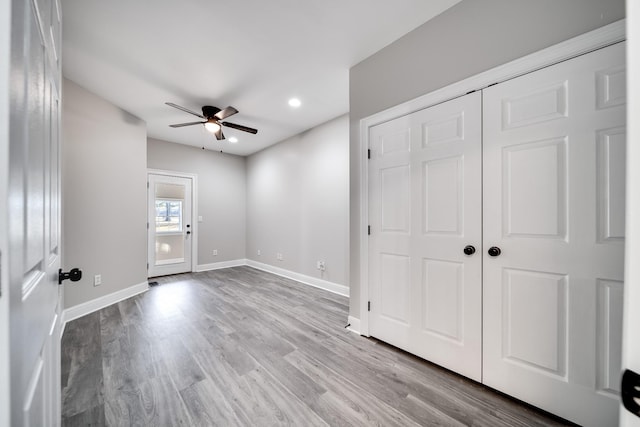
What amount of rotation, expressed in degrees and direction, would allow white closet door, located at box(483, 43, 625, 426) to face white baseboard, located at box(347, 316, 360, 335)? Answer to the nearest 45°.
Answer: approximately 45° to its right

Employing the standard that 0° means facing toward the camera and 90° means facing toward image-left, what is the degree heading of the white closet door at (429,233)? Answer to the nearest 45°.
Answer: approximately 45°

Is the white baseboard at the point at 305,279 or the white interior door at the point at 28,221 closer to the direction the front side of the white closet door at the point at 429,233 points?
the white interior door

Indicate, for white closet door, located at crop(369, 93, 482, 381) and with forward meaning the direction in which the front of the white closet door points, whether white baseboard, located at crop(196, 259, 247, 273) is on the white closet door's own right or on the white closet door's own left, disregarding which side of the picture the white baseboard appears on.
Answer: on the white closet door's own right

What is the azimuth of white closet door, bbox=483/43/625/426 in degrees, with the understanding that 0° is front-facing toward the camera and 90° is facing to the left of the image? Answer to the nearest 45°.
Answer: approximately 45°

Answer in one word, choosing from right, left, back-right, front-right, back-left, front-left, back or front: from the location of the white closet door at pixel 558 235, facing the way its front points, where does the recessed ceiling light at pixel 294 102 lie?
front-right

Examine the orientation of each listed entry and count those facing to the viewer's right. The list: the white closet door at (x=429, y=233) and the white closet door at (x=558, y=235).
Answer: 0
